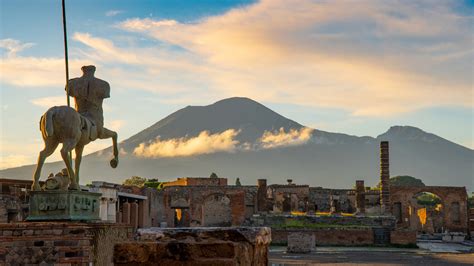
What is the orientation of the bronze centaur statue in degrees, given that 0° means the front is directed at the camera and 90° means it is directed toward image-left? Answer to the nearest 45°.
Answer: approximately 225°

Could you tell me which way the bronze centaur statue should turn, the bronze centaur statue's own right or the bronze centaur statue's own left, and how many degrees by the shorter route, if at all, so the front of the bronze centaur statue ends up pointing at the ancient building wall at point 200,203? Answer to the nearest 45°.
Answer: approximately 45° to the bronze centaur statue's own left

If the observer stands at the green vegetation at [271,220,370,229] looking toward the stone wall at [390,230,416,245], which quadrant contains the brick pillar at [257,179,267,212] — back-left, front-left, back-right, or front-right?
back-left

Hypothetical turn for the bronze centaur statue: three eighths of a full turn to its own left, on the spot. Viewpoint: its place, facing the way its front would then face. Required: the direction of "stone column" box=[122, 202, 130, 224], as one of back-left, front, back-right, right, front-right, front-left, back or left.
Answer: right

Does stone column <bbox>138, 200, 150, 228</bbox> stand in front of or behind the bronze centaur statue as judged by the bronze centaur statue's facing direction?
in front

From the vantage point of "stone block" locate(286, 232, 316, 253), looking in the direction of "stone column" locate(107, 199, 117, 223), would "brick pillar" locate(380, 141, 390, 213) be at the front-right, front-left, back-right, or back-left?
back-right

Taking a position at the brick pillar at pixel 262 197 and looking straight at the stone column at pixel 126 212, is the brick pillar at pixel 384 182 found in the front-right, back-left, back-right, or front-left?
back-left

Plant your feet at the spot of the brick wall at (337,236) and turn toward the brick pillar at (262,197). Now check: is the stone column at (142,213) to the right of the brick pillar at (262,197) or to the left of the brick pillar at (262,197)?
left

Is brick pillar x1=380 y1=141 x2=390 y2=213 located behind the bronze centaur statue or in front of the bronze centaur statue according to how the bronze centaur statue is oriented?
in front

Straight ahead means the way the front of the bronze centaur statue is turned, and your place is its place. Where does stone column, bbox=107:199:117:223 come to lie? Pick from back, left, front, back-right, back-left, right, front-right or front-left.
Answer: front-left

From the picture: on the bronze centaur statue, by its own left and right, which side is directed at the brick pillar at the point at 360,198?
front
